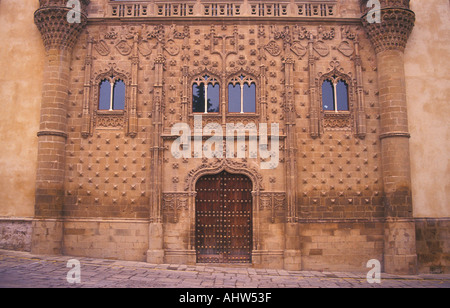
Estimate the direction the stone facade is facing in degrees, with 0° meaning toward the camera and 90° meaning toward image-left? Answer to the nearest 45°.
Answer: approximately 0°
